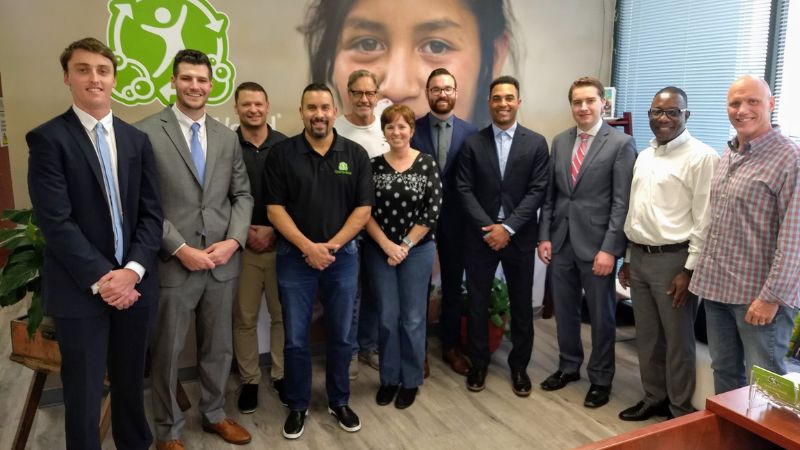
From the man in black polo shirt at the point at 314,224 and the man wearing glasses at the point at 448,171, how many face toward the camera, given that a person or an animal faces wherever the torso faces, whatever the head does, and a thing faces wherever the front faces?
2

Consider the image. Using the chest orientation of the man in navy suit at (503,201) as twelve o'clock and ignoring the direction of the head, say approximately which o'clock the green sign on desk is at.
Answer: The green sign on desk is roughly at 11 o'clock from the man in navy suit.

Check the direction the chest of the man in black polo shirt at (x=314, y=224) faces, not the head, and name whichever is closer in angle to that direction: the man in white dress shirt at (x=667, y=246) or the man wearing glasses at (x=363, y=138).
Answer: the man in white dress shirt

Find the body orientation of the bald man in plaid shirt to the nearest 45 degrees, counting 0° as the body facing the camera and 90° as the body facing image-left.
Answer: approximately 45°

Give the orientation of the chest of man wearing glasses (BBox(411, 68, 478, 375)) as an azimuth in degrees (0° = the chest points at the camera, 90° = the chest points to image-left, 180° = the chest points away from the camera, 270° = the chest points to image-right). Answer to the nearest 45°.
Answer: approximately 0°

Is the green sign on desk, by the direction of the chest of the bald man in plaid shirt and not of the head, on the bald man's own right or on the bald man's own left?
on the bald man's own left

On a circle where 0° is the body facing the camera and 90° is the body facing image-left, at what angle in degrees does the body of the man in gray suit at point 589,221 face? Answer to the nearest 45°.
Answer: approximately 45°

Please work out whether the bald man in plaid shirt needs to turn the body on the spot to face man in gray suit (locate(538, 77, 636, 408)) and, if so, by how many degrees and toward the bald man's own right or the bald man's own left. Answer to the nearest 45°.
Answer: approximately 90° to the bald man's own right
